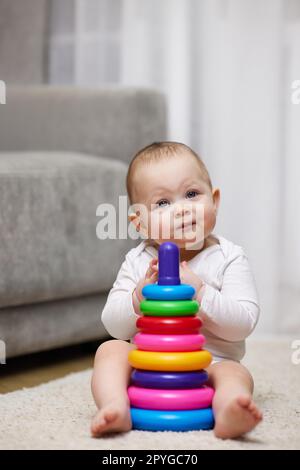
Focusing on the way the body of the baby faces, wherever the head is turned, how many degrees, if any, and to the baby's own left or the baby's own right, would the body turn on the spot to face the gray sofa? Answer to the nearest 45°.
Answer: approximately 135° to the baby's own right

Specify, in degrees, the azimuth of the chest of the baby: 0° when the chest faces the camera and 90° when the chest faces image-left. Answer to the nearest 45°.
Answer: approximately 0°

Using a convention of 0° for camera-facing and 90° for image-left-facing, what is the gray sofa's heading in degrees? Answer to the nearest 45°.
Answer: approximately 315°

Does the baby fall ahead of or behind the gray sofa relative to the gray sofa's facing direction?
ahead
